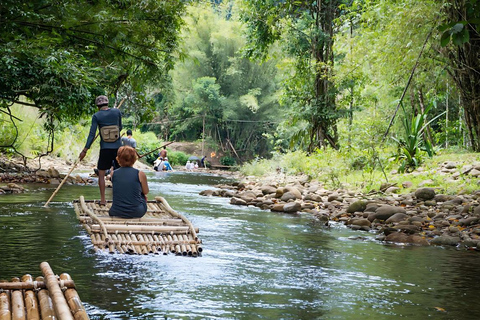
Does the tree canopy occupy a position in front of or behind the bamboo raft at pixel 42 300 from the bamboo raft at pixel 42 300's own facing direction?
in front

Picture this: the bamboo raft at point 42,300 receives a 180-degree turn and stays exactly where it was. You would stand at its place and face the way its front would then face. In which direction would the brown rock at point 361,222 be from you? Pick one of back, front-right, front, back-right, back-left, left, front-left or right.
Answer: back-left

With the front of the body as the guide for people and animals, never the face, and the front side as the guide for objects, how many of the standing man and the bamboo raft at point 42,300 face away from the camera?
2

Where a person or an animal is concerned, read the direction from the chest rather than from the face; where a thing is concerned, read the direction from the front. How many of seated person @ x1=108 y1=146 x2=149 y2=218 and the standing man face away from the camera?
2

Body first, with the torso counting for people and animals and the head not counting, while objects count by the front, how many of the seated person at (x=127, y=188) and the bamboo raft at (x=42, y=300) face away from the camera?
2

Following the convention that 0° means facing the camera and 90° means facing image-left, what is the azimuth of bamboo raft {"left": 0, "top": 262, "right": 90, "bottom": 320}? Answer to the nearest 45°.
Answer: approximately 180°

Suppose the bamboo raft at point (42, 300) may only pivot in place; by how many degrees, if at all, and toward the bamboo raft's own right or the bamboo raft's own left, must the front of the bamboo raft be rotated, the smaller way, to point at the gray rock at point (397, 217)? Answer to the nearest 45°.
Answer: approximately 45° to the bamboo raft's own right

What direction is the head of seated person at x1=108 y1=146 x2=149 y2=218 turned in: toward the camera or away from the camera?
away from the camera

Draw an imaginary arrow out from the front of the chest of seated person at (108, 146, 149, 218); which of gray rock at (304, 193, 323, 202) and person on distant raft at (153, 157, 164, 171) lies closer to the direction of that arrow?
the person on distant raft

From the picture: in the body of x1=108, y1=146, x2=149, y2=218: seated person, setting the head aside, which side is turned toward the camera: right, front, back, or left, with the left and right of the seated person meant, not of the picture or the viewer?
back

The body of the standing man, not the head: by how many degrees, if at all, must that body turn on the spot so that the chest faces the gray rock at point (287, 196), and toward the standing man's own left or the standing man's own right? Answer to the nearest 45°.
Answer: approximately 45° to the standing man's own right

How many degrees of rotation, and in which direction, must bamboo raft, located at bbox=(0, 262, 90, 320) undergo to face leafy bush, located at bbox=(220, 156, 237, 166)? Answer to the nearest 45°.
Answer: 0° — it already faces it

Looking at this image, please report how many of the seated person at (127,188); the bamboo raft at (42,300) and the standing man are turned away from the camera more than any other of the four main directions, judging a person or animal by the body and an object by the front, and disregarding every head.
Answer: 3
